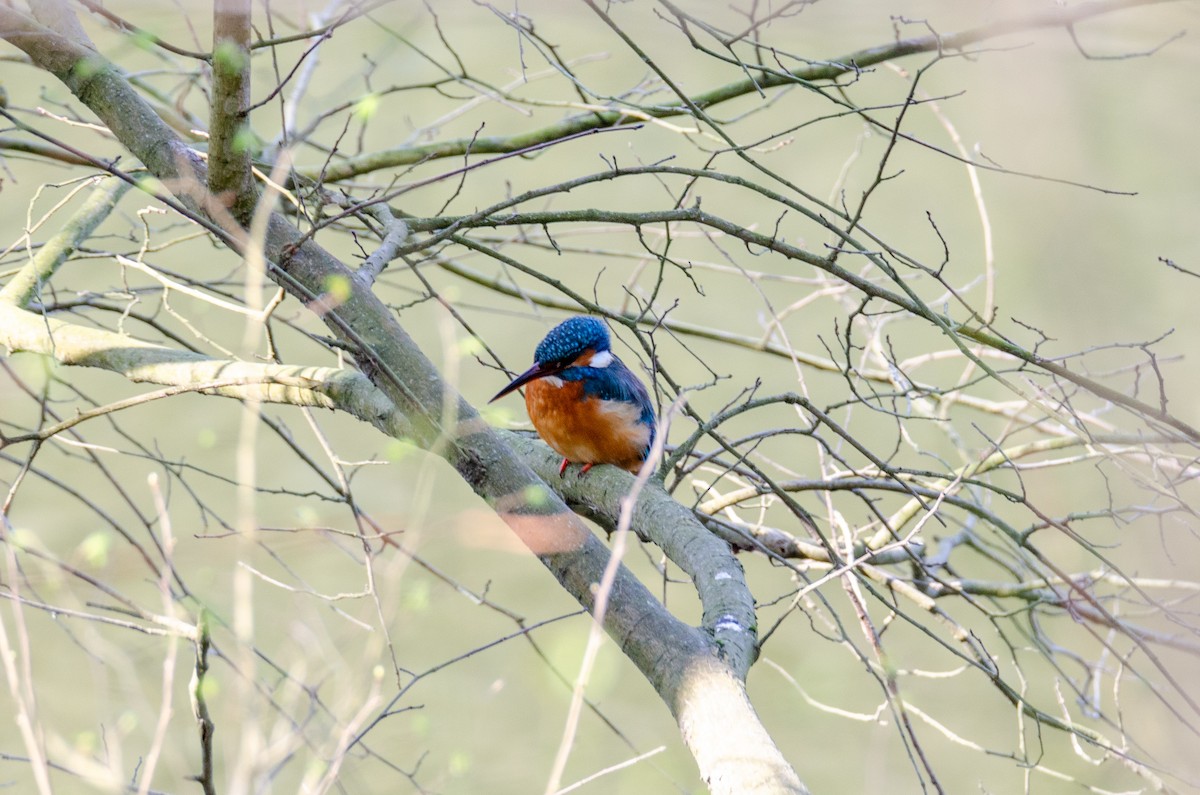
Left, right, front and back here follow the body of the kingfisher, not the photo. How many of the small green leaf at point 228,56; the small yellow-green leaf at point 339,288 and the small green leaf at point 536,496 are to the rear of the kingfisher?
0

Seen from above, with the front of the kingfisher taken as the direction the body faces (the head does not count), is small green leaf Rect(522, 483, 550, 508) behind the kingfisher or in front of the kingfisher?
in front

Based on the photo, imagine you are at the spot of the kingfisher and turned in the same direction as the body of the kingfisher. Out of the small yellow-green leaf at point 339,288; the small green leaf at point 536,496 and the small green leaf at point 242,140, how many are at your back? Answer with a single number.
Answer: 0

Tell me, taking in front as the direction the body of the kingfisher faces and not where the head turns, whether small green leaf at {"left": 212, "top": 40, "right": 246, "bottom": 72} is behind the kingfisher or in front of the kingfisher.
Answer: in front

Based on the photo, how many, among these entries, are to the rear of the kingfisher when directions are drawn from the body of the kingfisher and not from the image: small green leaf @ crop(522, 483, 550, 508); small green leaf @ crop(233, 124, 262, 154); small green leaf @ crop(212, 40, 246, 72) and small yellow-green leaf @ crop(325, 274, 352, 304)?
0

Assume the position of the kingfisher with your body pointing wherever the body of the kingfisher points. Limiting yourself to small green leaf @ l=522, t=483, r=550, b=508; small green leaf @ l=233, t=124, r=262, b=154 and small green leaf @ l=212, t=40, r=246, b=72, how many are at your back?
0

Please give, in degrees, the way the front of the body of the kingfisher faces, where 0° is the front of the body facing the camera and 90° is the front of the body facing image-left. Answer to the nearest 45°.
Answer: approximately 45°

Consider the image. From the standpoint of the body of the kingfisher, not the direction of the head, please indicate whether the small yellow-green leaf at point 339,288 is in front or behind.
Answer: in front
